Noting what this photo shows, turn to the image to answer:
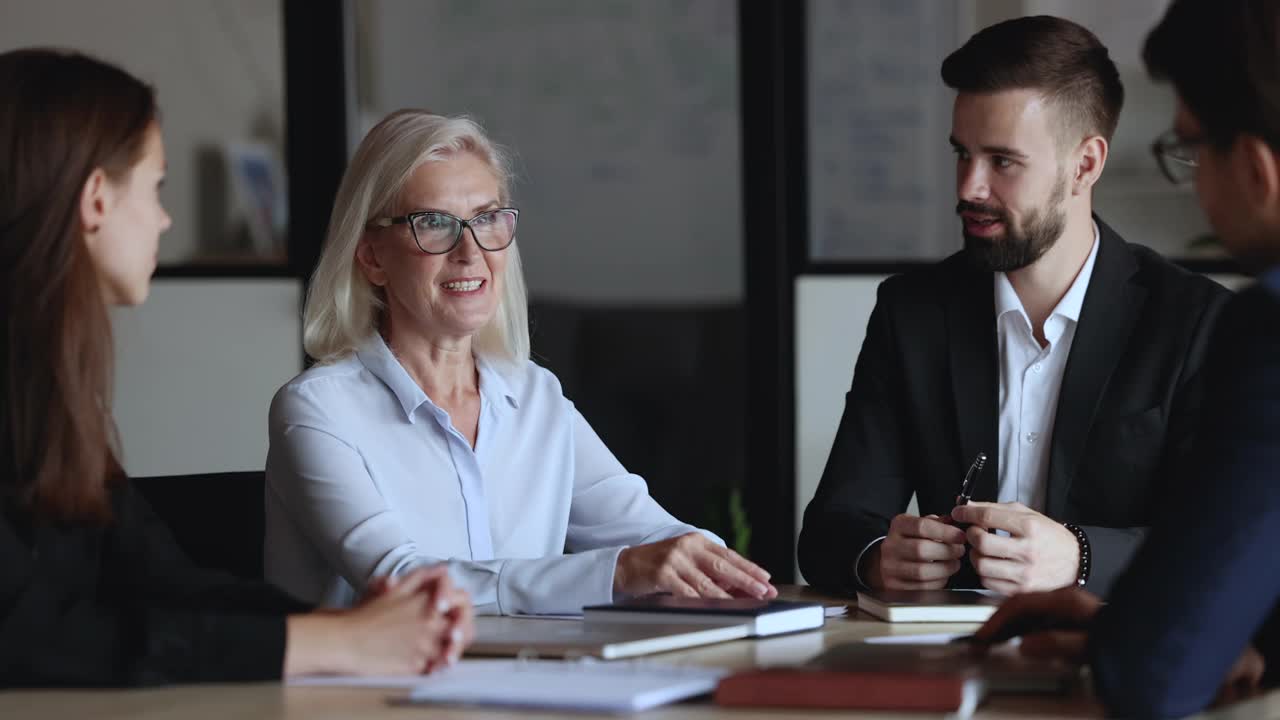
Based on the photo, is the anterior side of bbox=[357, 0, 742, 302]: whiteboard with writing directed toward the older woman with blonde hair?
yes

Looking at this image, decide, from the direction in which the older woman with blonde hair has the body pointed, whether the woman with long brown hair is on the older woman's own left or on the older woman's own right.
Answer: on the older woman's own right

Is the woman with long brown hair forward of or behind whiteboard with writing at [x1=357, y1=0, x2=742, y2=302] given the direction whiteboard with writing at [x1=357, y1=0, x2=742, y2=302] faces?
forward

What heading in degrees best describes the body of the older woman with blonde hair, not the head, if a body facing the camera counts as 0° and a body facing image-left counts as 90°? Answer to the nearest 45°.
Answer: approximately 315°

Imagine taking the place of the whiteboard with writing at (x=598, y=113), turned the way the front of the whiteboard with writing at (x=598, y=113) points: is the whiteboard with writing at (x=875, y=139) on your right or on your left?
on your left

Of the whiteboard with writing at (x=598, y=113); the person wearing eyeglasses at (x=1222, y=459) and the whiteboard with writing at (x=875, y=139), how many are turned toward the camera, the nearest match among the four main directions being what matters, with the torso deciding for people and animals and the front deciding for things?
2

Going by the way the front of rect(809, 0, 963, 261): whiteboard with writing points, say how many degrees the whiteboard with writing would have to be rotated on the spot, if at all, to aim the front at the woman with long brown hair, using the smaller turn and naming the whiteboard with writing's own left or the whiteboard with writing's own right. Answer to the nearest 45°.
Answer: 0° — it already faces them

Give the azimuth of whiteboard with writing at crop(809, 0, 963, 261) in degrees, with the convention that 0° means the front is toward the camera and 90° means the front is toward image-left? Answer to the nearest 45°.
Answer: approximately 0°

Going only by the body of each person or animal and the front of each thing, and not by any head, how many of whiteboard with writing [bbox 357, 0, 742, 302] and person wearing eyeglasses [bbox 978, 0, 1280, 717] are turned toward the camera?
1

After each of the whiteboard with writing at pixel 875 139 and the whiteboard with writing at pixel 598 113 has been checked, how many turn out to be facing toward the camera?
2
